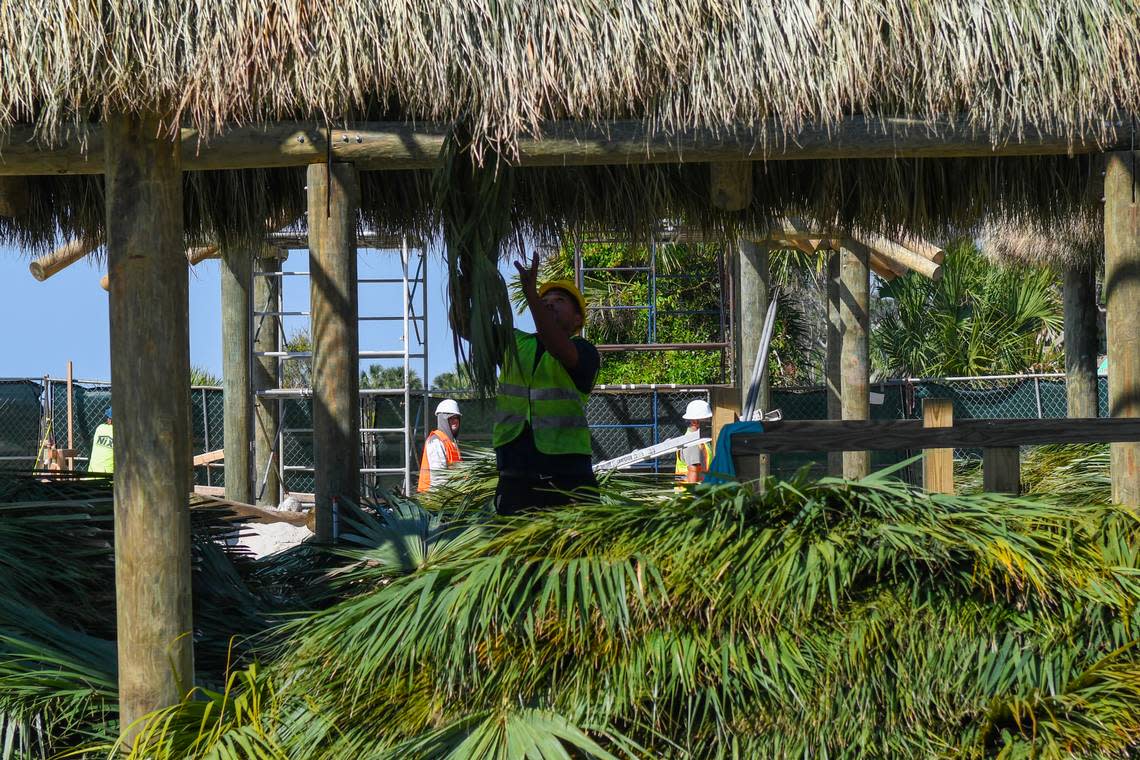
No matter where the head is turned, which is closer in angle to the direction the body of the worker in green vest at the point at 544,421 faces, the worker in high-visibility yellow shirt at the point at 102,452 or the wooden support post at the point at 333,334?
the wooden support post

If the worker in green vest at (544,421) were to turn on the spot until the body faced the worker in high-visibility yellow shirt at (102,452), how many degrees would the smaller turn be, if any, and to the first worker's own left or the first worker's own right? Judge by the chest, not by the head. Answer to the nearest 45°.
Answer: approximately 90° to the first worker's own right

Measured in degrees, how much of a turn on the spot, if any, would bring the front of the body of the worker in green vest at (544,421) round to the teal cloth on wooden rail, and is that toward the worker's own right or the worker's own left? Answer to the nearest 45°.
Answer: approximately 90° to the worker's own left

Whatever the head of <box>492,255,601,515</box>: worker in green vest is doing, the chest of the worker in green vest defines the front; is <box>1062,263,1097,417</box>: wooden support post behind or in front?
behind

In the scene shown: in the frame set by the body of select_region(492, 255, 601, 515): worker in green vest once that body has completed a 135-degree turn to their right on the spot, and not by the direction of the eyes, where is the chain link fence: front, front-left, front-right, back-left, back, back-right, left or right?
front

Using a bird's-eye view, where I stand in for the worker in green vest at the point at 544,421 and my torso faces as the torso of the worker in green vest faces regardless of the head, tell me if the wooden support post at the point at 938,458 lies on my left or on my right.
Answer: on my left

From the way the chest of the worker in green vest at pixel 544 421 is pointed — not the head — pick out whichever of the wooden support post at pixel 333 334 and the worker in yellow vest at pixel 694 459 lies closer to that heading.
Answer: the wooden support post

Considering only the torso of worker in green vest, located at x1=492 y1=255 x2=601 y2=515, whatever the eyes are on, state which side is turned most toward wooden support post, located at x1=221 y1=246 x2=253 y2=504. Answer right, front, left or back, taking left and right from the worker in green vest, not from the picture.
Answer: right

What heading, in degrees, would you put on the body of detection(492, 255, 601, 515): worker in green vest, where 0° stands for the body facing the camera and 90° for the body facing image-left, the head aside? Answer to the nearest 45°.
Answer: approximately 45°
